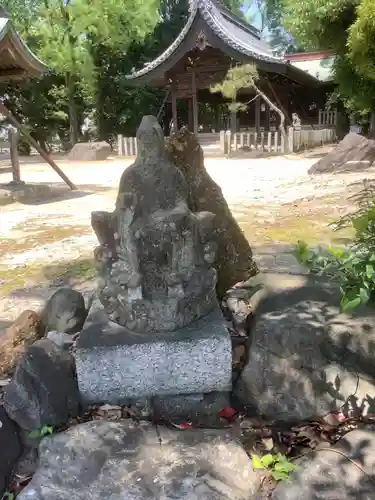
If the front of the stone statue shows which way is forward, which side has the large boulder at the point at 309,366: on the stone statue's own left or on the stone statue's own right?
on the stone statue's own left

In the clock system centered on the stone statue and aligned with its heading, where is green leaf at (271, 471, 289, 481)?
The green leaf is roughly at 11 o'clock from the stone statue.

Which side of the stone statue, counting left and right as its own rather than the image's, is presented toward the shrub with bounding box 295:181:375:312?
left

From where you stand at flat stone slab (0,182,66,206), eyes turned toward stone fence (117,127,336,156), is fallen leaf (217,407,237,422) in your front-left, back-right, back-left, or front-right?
back-right

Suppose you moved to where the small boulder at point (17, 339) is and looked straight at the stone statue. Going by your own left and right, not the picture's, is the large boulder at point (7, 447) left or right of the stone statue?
right

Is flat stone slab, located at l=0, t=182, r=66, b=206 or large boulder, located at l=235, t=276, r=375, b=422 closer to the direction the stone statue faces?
the large boulder

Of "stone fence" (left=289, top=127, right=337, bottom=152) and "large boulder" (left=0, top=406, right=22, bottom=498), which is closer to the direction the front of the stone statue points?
the large boulder

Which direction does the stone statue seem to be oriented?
toward the camera

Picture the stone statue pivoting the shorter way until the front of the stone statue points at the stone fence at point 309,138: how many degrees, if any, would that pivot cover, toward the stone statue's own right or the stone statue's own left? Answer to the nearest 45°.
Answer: approximately 180°

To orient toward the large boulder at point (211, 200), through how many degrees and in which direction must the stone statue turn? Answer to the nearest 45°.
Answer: approximately 135° to its left

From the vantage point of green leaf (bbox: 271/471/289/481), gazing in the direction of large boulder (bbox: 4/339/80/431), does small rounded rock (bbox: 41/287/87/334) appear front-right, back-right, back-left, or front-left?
front-right

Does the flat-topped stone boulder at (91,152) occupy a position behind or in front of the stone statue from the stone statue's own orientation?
behind
